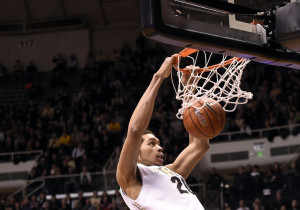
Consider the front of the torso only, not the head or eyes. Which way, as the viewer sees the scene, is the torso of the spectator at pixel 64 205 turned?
toward the camera

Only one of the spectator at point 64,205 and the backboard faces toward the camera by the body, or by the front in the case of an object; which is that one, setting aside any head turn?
the spectator

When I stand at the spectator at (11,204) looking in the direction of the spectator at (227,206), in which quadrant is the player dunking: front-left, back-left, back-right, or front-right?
front-right

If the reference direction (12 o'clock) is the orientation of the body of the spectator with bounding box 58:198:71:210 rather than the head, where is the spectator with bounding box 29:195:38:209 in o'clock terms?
the spectator with bounding box 29:195:38:209 is roughly at 4 o'clock from the spectator with bounding box 58:198:71:210.

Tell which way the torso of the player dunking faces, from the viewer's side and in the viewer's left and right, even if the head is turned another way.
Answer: facing the viewer and to the right of the viewer

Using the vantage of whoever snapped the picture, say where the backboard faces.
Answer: facing away from the viewer and to the left of the viewer

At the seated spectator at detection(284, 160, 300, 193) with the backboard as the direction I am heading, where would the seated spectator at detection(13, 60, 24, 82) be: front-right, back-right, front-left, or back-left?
back-right

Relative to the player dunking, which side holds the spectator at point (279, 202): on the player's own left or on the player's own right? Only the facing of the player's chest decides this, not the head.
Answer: on the player's own left

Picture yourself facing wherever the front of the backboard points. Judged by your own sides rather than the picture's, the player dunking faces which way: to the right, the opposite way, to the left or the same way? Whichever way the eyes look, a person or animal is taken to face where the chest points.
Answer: the opposite way

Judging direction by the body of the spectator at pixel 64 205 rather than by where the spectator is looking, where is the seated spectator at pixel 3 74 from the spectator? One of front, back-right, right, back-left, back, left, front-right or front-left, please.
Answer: back

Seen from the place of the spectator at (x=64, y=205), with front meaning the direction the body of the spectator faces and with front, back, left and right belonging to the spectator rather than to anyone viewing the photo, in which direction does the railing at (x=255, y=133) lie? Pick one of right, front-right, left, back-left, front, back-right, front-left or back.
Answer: left
